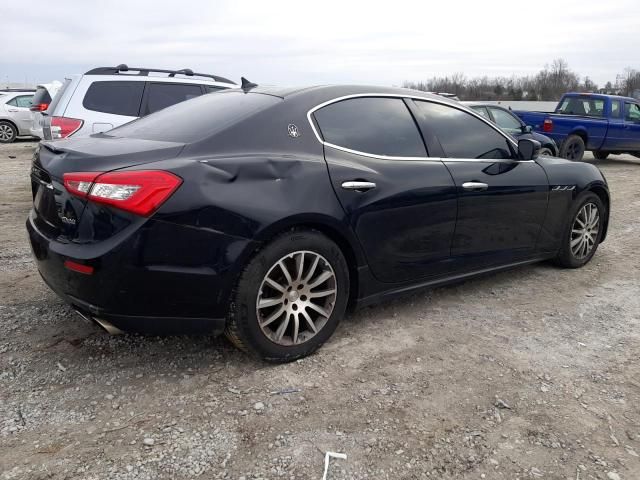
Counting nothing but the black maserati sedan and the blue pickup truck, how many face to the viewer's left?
0

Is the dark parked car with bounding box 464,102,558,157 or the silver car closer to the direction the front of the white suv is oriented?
the dark parked car

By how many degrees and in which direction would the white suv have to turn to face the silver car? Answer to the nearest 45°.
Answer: approximately 45° to its left

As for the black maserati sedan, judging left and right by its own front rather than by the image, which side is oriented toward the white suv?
left

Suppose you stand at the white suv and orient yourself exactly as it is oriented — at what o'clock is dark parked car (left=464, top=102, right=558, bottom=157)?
The dark parked car is roughly at 1 o'clock from the white suv.

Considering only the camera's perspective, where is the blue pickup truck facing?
facing away from the viewer and to the right of the viewer

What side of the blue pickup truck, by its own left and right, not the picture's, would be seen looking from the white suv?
back

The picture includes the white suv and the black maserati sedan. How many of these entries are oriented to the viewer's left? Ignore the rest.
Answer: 0

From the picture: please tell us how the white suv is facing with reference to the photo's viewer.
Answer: facing away from the viewer and to the right of the viewer

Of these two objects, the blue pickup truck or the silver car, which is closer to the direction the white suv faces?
the blue pickup truck

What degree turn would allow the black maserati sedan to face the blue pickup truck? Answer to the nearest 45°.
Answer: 0° — it already faces it

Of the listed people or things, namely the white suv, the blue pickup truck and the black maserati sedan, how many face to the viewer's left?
0

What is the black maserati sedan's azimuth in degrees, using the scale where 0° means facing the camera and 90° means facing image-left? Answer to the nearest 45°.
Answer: approximately 225°

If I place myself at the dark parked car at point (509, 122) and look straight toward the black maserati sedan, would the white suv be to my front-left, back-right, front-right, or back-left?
front-right

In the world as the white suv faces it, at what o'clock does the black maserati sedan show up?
The black maserati sedan is roughly at 4 o'clock from the white suv.

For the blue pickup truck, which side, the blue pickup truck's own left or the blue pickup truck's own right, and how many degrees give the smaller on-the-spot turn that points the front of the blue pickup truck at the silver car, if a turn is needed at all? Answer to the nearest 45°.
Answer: approximately 135° to the blue pickup truck's own left
